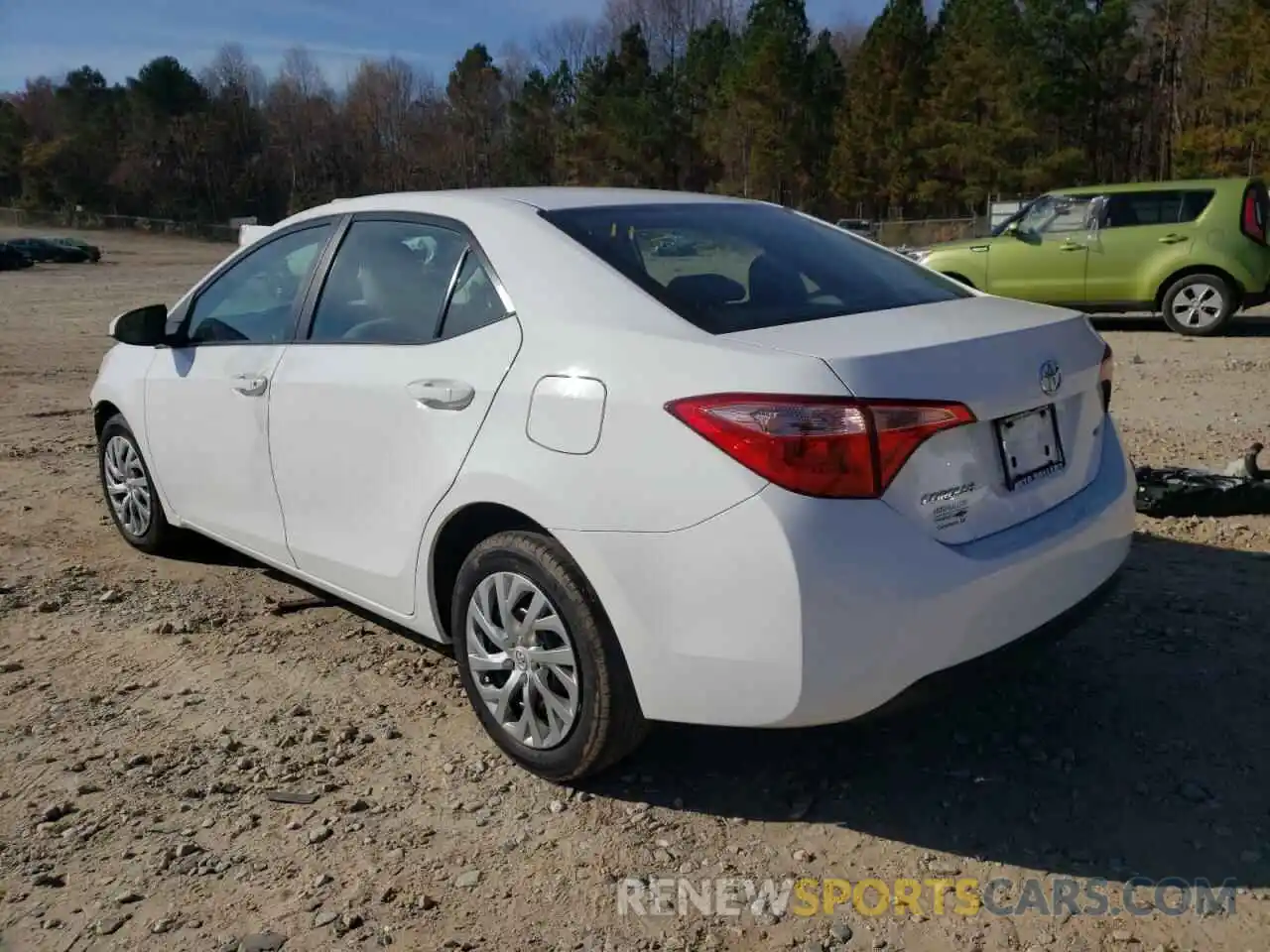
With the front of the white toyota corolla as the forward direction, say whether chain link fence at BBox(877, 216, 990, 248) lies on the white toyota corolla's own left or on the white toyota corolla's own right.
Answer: on the white toyota corolla's own right

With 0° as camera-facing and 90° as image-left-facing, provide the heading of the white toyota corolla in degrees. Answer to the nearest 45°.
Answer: approximately 135°

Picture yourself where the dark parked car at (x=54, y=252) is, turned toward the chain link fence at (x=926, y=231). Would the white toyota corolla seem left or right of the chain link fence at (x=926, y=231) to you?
right

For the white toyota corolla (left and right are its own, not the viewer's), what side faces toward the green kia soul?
right

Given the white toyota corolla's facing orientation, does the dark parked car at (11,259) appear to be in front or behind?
in front
